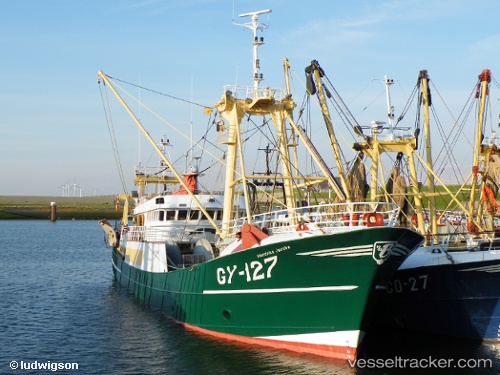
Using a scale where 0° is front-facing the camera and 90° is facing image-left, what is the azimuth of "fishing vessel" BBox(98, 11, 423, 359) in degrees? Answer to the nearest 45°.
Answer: approximately 315°

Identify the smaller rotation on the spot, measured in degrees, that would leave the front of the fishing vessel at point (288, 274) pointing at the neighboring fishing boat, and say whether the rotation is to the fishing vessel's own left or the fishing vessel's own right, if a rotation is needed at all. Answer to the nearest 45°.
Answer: approximately 90° to the fishing vessel's own left
